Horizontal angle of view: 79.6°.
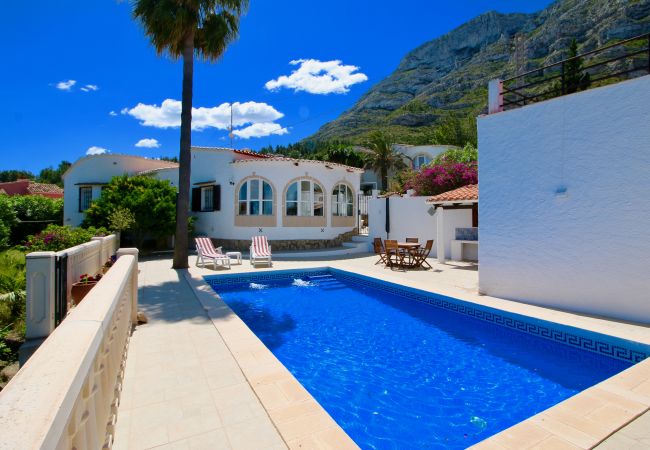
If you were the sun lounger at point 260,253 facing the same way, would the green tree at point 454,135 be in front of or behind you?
behind

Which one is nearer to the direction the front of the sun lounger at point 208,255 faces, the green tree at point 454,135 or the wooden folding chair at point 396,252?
the wooden folding chair

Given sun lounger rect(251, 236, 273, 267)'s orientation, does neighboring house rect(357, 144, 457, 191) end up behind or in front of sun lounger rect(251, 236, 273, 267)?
behind

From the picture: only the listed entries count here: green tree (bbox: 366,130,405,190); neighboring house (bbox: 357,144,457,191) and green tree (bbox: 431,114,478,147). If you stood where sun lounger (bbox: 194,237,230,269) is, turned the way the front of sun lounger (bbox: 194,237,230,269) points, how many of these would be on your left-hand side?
3

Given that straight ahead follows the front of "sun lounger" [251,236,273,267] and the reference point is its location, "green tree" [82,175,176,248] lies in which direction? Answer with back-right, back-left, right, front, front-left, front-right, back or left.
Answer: back-right

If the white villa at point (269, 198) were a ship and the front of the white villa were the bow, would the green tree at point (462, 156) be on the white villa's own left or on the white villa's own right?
on the white villa's own left

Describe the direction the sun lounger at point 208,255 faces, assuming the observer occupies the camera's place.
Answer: facing the viewer and to the right of the viewer

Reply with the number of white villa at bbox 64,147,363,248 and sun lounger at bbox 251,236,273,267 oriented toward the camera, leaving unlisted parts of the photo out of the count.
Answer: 2

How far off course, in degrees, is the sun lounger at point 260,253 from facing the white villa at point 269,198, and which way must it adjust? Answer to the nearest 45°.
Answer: approximately 180°

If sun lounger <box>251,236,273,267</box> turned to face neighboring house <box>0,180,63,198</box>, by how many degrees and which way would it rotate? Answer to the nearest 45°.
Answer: approximately 135° to its right
